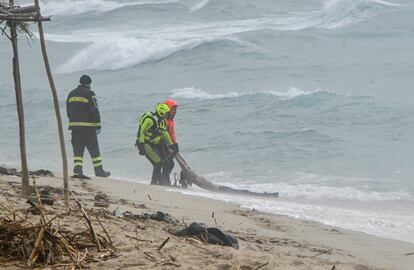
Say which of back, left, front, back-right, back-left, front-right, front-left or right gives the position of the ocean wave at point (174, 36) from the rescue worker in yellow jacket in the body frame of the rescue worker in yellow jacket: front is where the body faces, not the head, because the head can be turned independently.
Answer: back-left

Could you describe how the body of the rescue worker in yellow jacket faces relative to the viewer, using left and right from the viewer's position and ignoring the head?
facing the viewer and to the right of the viewer

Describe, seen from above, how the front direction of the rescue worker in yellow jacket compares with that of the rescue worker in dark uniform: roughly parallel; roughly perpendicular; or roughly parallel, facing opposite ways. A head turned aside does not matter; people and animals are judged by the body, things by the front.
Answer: roughly perpendicular

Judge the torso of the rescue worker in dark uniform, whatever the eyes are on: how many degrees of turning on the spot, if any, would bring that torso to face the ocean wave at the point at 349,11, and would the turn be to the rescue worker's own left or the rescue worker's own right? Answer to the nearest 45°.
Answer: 0° — they already face it

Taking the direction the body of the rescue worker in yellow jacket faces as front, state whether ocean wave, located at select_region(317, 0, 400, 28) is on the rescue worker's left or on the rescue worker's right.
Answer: on the rescue worker's left

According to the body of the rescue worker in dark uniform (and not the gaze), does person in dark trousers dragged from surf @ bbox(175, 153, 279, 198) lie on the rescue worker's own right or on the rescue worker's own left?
on the rescue worker's own right

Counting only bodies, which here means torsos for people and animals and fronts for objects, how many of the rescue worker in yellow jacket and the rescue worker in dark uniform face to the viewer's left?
0

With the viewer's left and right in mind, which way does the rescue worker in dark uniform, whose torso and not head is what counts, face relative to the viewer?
facing away from the viewer and to the right of the viewer

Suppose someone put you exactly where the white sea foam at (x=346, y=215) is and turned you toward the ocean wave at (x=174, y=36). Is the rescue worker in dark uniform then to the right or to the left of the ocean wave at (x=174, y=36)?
left

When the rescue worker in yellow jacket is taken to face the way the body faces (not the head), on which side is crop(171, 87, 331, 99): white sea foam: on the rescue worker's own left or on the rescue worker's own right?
on the rescue worker's own left
